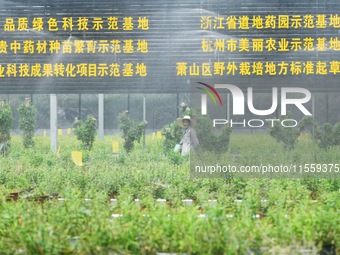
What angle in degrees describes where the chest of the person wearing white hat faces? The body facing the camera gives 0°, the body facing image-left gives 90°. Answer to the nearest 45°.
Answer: approximately 45°

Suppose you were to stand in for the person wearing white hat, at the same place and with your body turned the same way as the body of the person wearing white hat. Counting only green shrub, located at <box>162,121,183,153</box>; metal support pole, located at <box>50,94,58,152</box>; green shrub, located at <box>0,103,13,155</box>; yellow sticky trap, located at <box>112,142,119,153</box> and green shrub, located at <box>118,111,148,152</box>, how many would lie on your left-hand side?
0

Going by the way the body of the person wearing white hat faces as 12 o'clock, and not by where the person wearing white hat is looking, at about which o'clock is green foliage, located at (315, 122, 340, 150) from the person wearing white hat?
The green foliage is roughly at 7 o'clock from the person wearing white hat.

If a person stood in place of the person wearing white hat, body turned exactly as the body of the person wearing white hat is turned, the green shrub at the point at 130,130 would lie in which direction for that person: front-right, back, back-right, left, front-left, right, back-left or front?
right

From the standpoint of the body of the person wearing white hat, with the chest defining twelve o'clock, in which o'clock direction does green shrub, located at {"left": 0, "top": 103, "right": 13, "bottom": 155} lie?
The green shrub is roughly at 2 o'clock from the person wearing white hat.

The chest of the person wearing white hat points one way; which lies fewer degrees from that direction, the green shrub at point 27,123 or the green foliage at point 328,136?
the green shrub

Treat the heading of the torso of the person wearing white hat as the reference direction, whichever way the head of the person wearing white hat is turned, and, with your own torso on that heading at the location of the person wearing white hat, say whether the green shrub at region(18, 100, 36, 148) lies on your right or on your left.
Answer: on your right

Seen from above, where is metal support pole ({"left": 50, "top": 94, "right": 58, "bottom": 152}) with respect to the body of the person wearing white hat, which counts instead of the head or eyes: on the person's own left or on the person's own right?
on the person's own right

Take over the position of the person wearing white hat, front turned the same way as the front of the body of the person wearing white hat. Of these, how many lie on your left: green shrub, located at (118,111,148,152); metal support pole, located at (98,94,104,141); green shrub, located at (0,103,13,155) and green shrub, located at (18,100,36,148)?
0

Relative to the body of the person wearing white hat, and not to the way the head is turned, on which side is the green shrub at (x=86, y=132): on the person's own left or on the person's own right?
on the person's own right

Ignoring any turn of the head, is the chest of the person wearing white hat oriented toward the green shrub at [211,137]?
no
